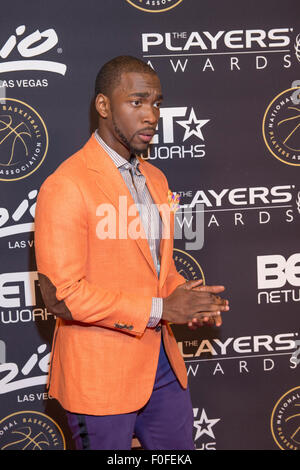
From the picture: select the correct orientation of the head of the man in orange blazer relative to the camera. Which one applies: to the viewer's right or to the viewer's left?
to the viewer's right

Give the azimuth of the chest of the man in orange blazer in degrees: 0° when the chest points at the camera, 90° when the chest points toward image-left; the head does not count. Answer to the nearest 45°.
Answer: approximately 315°
